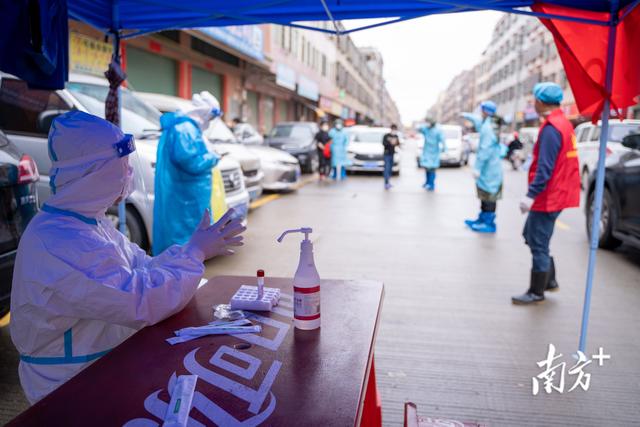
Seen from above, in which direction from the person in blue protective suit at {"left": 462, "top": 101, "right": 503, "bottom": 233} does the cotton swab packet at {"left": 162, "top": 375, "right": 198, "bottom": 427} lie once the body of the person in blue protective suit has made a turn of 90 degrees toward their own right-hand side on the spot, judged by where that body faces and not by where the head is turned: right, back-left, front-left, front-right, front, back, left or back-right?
back

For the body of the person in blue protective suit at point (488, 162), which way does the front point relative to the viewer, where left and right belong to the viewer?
facing to the left of the viewer

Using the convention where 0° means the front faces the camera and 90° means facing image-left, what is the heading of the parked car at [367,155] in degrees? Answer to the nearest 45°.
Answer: approximately 0°

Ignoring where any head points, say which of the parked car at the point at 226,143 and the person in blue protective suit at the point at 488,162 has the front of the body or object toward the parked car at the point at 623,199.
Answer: the parked car at the point at 226,143

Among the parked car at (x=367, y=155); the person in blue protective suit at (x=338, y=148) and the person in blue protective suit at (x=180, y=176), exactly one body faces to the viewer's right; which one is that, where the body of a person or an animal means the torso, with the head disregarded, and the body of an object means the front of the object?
the person in blue protective suit at (x=180, y=176)

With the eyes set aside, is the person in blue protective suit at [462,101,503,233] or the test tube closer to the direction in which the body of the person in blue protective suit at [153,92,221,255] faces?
the person in blue protective suit

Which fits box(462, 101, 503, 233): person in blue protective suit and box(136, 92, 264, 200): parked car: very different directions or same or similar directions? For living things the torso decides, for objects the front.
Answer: very different directions

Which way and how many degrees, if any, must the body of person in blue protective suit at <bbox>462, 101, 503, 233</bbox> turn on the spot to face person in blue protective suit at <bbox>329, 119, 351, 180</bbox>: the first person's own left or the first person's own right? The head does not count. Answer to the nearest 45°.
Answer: approximately 45° to the first person's own right

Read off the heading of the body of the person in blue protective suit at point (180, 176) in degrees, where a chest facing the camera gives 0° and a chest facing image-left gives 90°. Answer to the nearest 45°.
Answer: approximately 270°

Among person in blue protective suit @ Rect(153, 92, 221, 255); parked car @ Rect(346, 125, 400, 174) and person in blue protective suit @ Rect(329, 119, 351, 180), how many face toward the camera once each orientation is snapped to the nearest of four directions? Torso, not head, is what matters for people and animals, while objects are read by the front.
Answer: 2
